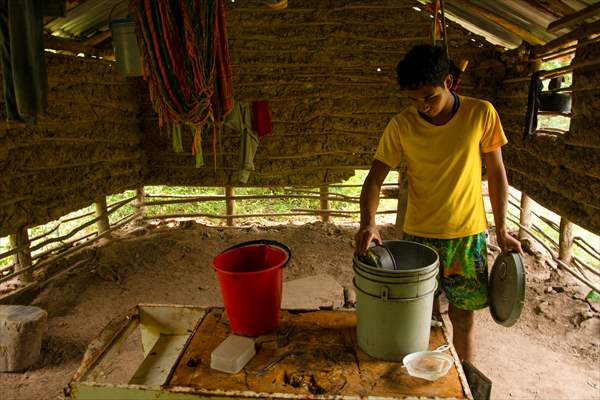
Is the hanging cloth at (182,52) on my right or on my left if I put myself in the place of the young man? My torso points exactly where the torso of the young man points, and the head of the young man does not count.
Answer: on my right

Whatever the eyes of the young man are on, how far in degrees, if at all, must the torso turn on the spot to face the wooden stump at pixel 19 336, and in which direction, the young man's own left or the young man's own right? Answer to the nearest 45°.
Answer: approximately 90° to the young man's own right

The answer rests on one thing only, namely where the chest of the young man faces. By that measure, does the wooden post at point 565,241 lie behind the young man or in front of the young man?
behind

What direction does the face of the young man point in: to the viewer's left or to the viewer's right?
to the viewer's left

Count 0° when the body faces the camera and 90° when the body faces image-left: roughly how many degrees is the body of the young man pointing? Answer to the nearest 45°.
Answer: approximately 0°

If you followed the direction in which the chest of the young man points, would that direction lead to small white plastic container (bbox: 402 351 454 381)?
yes

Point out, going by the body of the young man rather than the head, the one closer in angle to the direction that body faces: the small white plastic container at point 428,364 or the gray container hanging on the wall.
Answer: the small white plastic container

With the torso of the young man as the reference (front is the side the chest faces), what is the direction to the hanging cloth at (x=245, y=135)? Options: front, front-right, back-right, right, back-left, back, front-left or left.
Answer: back-right

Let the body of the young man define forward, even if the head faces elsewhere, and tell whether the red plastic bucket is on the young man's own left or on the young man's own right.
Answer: on the young man's own right

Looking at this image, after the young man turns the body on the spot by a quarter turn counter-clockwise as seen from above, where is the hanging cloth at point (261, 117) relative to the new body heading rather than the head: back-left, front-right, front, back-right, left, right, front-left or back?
back-left

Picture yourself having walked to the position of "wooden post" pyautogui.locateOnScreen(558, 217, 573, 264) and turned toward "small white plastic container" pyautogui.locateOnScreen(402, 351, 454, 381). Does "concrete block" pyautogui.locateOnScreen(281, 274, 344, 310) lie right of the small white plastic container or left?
right
